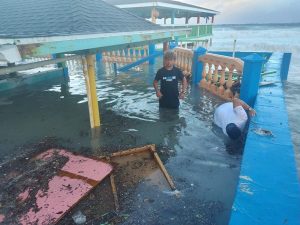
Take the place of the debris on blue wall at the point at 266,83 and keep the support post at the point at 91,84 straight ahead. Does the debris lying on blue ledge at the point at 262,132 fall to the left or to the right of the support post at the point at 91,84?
left

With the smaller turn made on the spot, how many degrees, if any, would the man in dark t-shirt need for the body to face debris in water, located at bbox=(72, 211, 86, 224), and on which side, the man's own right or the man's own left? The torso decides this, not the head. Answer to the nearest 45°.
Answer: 0° — they already face it

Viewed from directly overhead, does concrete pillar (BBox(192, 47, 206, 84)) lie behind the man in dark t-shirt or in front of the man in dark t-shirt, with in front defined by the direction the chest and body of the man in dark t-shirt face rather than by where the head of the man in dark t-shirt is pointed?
behind

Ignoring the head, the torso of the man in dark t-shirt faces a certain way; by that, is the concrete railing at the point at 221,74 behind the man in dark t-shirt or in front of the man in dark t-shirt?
behind

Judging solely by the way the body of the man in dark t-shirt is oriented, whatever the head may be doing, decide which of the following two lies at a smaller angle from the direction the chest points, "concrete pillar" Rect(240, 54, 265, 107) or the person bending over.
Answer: the person bending over

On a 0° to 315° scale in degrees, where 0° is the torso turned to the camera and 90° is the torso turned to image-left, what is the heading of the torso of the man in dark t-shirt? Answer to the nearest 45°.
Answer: approximately 0°

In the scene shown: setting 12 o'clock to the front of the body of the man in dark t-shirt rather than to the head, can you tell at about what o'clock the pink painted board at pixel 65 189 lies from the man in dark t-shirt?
The pink painted board is roughly at 1 o'clock from the man in dark t-shirt.

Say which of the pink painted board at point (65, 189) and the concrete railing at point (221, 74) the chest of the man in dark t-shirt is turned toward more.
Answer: the pink painted board

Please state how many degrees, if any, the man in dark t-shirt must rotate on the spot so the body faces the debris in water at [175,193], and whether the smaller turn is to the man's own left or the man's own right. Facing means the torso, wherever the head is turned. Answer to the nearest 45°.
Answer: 0° — they already face it

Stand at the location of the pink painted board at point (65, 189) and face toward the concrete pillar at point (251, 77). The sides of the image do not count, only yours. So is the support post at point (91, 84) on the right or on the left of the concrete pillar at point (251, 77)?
left

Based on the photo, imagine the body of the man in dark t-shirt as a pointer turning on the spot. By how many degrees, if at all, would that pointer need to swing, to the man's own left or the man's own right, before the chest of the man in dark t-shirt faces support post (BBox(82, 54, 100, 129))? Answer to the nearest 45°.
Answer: approximately 45° to the man's own right
